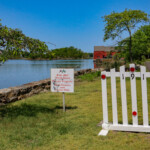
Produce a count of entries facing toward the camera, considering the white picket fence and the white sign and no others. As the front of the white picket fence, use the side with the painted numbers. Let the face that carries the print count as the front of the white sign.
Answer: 2

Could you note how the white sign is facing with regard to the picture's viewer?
facing the viewer

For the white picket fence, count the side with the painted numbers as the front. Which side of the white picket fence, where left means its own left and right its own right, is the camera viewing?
front

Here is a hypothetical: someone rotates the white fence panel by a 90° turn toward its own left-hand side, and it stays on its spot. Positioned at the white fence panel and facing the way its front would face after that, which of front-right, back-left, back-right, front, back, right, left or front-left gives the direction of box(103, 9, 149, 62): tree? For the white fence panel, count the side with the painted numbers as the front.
left
